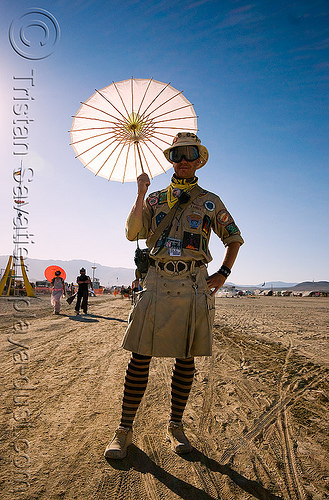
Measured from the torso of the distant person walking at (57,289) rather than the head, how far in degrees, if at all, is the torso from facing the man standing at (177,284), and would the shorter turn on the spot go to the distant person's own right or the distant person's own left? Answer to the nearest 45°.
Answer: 0° — they already face them

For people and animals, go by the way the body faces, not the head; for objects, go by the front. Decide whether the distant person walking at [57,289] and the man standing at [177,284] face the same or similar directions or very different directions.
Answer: same or similar directions

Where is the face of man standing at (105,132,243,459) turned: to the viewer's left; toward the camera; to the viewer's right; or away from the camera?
toward the camera

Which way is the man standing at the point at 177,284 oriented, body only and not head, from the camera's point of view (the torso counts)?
toward the camera

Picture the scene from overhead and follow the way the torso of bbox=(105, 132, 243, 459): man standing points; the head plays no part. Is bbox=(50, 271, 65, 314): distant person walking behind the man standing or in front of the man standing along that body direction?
behind

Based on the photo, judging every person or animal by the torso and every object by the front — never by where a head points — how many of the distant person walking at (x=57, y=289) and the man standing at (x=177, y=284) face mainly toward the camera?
2

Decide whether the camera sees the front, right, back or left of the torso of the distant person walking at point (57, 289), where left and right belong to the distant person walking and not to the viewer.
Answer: front
